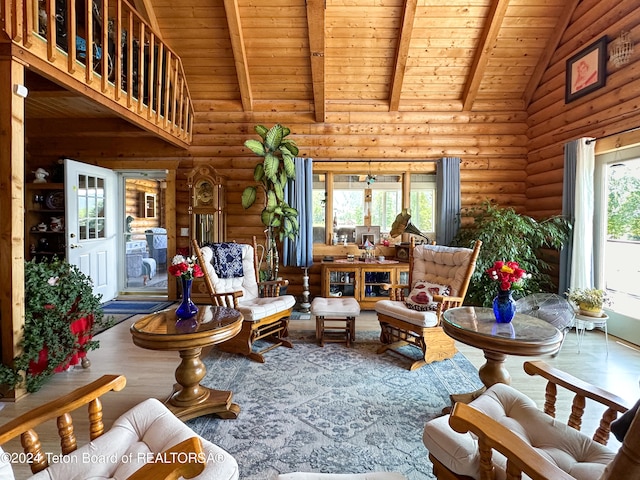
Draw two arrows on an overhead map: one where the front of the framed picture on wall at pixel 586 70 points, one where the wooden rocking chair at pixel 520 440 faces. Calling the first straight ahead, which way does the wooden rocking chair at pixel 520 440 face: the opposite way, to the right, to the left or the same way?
to the right

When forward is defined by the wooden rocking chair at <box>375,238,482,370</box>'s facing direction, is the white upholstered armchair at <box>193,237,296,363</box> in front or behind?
in front

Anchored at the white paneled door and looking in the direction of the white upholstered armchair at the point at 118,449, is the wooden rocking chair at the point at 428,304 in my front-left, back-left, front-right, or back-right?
front-left

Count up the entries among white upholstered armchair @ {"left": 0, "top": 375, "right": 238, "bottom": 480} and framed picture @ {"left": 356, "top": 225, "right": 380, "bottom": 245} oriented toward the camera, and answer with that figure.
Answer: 1

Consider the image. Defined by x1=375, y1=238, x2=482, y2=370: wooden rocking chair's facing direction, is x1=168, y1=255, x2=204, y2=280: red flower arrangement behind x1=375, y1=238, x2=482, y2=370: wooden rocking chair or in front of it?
in front

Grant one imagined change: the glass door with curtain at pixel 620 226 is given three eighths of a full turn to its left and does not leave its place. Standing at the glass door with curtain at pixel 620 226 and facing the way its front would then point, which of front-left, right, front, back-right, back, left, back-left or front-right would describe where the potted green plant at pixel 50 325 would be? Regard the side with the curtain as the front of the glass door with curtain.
back-right

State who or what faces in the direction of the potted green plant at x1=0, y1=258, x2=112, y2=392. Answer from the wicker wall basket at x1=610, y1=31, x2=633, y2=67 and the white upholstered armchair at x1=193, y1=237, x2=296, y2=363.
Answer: the wicker wall basket

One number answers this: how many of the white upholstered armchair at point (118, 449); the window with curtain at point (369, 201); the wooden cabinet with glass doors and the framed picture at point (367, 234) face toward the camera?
3

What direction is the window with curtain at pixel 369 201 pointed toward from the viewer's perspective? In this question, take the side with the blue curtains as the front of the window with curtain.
toward the camera

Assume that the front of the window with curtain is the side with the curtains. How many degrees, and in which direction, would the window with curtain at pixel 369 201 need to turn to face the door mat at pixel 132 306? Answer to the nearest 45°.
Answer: approximately 90° to its right

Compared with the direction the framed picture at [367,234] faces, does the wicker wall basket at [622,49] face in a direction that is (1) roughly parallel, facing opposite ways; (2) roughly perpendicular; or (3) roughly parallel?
roughly perpendicular

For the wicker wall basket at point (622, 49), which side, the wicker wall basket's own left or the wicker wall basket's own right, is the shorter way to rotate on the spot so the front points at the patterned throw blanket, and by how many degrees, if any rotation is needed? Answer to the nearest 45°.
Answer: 0° — it already faces it

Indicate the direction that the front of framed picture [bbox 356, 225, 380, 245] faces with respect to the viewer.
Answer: facing the viewer

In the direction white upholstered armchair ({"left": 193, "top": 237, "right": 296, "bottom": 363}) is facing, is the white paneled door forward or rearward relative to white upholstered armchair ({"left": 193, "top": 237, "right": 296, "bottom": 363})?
rearward

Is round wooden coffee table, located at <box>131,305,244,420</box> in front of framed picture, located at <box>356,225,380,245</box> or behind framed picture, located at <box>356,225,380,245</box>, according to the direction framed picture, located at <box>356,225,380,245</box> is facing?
in front

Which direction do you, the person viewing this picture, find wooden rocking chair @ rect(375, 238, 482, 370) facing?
facing the viewer and to the left of the viewer
